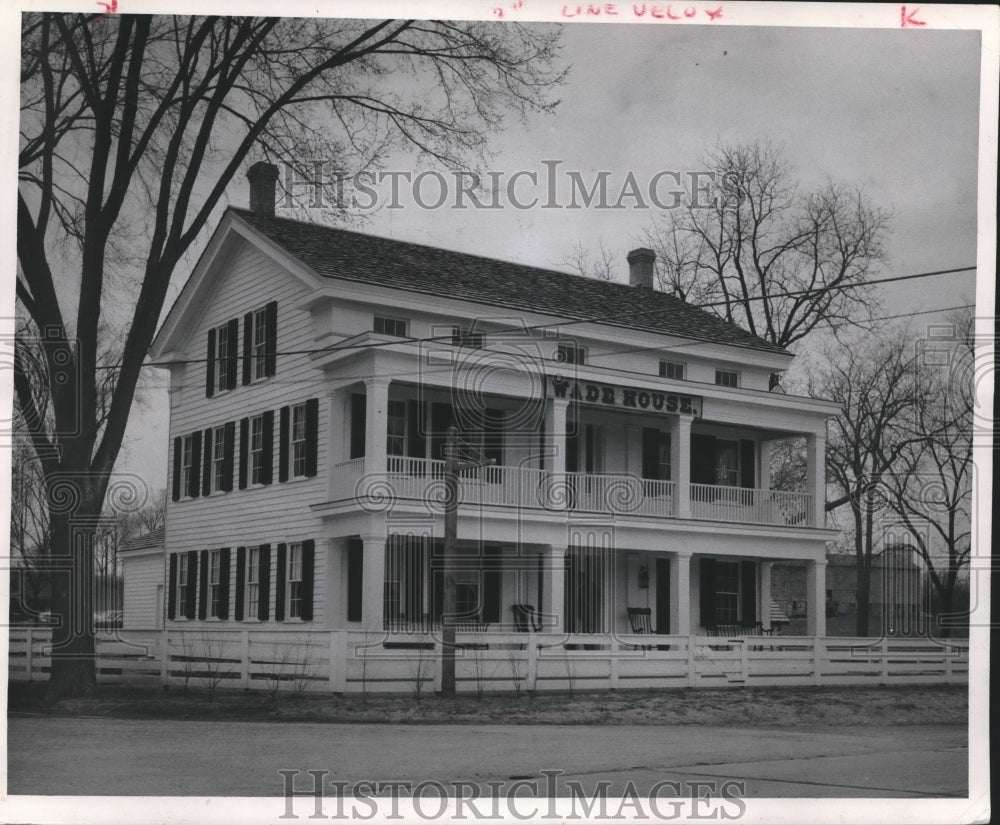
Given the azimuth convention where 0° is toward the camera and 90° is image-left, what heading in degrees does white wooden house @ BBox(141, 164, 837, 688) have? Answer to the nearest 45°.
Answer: approximately 315°

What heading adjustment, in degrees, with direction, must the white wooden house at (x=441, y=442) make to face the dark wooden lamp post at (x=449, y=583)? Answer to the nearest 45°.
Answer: approximately 45° to its right
